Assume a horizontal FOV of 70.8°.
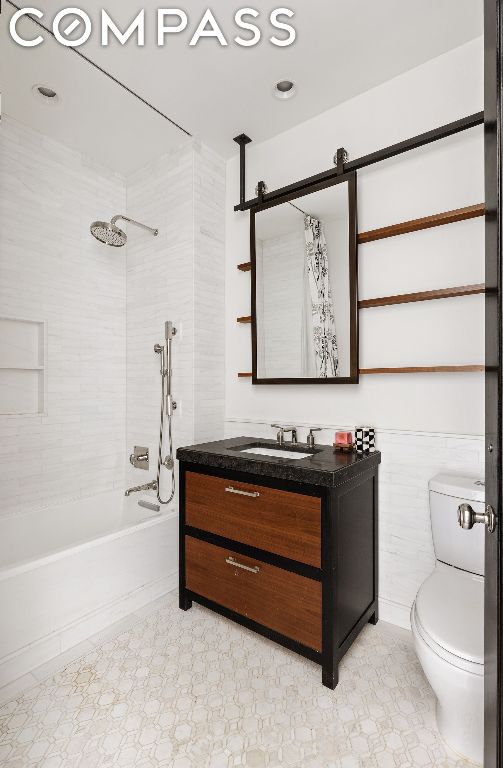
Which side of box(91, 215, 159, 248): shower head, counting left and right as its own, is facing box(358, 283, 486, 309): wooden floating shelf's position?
left

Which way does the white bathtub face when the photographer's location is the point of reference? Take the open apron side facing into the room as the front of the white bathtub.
facing the viewer and to the right of the viewer

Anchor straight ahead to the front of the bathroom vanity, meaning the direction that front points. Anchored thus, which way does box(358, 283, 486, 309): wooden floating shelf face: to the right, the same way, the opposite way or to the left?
the same way

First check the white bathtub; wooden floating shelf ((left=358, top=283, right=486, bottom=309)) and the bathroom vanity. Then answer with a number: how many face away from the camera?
0

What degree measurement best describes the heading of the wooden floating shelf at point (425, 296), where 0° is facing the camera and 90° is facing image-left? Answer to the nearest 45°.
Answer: approximately 45°

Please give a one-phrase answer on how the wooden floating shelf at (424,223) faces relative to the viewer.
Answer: facing the viewer and to the left of the viewer

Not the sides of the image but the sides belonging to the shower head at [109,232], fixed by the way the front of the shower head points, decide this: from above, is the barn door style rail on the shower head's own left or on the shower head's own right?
on the shower head's own left

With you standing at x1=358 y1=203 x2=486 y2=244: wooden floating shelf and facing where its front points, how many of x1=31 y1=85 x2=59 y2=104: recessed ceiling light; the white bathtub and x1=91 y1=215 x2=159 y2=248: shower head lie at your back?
0

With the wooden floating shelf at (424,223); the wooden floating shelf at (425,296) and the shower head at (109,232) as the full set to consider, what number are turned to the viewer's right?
0

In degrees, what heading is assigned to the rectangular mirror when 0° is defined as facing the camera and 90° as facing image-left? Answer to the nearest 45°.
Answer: approximately 45°

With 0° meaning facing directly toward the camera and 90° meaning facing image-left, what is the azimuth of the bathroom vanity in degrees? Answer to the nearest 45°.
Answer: approximately 45°

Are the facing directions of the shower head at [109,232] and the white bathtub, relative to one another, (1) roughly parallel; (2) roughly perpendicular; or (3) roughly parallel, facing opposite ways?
roughly perpendicular

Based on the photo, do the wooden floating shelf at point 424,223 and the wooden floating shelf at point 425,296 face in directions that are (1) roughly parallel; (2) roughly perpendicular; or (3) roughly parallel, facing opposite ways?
roughly parallel

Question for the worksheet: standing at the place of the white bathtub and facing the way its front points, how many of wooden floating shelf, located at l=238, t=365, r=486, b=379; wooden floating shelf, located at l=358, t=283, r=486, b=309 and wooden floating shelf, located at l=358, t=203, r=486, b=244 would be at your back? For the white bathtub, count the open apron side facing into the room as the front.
0
